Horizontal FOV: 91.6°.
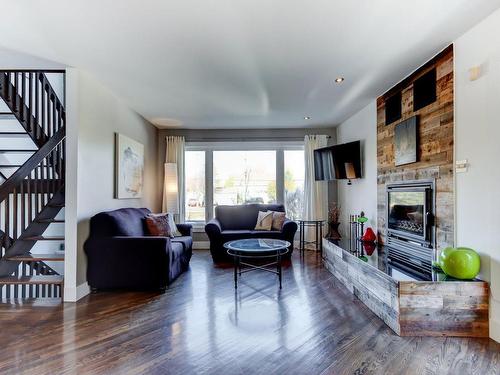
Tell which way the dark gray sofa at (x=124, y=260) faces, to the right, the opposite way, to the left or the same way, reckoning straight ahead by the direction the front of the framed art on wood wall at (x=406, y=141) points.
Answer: the opposite way

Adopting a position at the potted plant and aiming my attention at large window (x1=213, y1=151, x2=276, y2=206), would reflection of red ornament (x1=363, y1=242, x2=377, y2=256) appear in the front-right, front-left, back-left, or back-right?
back-left

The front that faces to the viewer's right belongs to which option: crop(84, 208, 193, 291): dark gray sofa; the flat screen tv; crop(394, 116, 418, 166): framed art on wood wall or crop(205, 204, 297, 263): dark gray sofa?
the crop(84, 208, 193, 291): dark gray sofa

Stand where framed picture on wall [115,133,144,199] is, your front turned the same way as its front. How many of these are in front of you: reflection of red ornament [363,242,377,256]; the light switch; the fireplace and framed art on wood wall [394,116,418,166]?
4

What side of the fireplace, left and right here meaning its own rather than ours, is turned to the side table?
right

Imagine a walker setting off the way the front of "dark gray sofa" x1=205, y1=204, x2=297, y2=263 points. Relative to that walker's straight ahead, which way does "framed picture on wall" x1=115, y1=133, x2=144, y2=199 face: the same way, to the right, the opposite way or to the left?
to the left

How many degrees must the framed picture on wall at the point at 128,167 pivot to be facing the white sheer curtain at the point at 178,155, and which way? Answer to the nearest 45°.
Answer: approximately 90° to its left

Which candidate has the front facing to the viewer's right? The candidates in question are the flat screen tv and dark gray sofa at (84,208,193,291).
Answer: the dark gray sofa

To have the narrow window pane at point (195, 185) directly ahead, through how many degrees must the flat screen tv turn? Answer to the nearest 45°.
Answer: approximately 45° to its right

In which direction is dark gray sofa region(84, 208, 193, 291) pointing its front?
to the viewer's right

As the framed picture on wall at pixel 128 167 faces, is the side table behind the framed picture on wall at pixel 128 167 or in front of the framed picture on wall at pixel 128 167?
in front

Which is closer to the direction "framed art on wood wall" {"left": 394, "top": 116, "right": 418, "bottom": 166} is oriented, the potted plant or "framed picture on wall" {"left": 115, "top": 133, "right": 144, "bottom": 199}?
the framed picture on wall

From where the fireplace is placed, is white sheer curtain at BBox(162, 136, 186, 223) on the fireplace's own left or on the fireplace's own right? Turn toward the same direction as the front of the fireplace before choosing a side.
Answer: on the fireplace's own right

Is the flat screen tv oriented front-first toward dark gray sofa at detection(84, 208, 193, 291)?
yes

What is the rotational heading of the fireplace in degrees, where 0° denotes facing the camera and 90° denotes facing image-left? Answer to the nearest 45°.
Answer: approximately 45°
